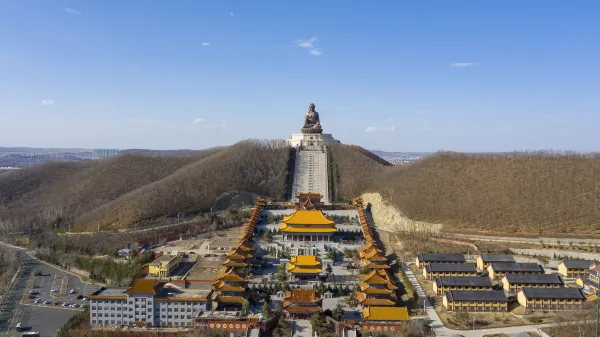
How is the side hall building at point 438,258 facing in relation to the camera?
toward the camera

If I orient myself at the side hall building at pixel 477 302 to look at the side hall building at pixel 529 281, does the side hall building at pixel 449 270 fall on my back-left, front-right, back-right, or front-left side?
front-left

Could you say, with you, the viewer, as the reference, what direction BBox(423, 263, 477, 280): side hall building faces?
facing the viewer

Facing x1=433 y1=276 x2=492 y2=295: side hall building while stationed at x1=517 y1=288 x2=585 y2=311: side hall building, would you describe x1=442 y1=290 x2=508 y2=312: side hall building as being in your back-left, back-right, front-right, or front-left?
front-left

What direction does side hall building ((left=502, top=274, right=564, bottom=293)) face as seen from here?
toward the camera

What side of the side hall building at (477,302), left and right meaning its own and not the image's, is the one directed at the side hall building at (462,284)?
back

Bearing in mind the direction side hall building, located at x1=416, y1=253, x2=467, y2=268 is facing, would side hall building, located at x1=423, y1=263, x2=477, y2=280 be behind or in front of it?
in front

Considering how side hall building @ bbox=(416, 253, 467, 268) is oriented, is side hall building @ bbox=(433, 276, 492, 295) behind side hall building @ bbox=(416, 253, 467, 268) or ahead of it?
ahead

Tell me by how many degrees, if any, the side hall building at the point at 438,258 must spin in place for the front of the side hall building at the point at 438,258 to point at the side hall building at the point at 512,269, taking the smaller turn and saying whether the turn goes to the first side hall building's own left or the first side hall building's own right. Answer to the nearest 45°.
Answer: approximately 90° to the first side hall building's own left

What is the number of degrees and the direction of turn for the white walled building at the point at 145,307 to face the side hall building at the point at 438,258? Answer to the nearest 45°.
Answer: approximately 90° to its left

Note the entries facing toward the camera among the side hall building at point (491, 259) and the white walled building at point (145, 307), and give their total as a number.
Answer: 2

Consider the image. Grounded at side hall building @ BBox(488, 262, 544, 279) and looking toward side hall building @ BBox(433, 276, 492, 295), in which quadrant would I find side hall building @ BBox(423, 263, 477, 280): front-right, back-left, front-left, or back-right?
front-right

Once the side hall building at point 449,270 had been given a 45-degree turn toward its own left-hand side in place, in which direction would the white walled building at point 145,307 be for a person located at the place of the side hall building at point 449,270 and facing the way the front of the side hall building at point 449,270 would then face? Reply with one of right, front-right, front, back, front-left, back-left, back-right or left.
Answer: right

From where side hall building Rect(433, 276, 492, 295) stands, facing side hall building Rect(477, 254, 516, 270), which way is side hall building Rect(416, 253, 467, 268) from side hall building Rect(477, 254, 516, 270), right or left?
left

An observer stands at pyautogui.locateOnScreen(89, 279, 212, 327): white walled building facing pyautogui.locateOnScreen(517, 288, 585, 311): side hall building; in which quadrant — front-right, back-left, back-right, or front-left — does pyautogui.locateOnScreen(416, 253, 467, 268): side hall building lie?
front-left

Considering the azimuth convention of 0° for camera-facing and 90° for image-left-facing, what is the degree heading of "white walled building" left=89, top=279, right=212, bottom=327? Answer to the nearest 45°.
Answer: approximately 0°
